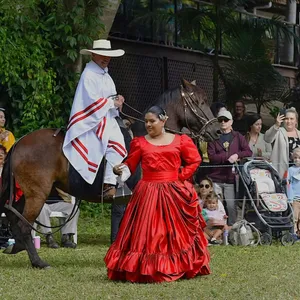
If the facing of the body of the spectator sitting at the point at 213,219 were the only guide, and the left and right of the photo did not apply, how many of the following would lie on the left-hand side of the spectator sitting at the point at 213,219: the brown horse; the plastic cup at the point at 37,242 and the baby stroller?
1

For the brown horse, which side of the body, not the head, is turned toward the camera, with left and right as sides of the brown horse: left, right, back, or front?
right

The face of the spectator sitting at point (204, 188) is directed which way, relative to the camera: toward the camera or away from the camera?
toward the camera

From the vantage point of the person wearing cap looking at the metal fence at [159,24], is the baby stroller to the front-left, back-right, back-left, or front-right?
back-right

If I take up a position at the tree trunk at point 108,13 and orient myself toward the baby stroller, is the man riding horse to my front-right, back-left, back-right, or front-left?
front-right

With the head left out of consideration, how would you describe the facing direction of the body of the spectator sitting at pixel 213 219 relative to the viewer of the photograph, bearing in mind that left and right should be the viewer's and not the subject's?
facing the viewer

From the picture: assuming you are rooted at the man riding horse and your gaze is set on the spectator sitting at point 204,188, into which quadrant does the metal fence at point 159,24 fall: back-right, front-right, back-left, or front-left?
front-left

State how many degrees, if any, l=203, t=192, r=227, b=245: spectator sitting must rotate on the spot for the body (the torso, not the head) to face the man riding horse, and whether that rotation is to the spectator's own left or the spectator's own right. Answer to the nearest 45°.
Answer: approximately 45° to the spectator's own right

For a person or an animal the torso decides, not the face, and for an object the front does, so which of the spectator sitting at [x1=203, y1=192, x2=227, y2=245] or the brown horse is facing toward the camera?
the spectator sitting

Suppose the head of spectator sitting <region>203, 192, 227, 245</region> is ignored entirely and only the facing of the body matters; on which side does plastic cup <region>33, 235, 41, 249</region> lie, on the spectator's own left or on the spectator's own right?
on the spectator's own right

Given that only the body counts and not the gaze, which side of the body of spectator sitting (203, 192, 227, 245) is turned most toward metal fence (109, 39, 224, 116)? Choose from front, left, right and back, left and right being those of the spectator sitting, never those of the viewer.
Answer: back

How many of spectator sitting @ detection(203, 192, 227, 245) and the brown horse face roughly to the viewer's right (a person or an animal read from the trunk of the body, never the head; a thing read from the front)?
1

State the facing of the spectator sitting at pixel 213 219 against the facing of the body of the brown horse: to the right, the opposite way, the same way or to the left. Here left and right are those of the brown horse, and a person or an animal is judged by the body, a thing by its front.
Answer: to the right

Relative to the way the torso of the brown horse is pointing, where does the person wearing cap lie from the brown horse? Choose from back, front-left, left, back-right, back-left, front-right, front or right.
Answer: front-left
